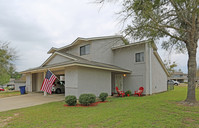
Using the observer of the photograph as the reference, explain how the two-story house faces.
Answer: facing the viewer and to the left of the viewer

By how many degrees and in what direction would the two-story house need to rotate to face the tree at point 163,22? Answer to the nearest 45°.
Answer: approximately 45° to its left

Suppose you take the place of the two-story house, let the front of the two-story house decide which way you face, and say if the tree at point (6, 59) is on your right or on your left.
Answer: on your right
